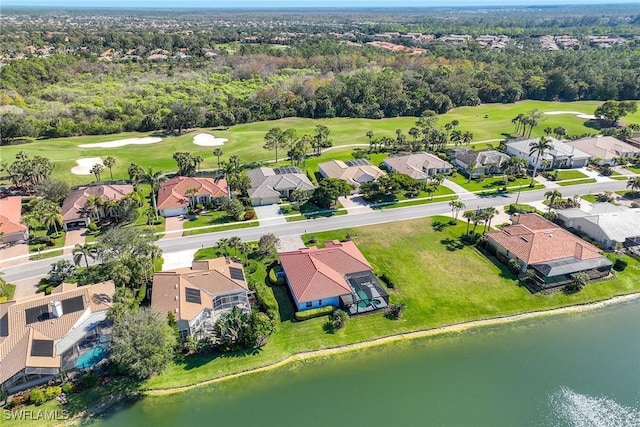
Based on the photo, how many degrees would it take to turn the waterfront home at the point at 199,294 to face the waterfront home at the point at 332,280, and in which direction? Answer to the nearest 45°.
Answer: approximately 90° to its right

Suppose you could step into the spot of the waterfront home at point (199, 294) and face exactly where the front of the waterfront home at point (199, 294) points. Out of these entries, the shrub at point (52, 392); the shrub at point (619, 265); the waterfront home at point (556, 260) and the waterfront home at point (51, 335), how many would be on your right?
2

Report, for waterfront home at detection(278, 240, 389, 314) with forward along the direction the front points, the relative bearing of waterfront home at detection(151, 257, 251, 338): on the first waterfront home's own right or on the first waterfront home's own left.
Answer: on the first waterfront home's own left

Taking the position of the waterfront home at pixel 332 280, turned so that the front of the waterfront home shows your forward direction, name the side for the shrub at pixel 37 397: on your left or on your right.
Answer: on your left

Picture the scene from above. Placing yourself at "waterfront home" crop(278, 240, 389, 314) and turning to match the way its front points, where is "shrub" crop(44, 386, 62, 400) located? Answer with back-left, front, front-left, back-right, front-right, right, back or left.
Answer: back-left

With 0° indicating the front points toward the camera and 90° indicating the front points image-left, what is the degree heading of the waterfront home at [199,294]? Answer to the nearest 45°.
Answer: approximately 180°

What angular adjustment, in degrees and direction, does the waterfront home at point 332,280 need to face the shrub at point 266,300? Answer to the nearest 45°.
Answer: approximately 135° to its left

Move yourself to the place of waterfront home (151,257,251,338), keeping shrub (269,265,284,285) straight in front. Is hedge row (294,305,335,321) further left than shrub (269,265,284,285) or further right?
right

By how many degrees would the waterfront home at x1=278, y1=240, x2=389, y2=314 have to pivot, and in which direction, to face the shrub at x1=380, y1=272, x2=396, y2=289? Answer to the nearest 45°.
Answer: approximately 45° to its right

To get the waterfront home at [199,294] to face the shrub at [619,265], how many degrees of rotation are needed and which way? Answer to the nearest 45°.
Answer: approximately 90° to its right

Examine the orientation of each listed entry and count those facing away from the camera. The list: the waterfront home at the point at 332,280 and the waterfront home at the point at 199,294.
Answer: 2

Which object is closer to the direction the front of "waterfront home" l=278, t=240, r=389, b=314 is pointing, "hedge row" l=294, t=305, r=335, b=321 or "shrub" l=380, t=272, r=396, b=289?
the shrub

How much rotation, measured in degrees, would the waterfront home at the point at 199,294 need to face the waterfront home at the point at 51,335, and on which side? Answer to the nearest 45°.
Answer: approximately 90° to its left

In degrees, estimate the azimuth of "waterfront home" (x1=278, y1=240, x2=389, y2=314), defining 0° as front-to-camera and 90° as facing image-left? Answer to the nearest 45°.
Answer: approximately 180°

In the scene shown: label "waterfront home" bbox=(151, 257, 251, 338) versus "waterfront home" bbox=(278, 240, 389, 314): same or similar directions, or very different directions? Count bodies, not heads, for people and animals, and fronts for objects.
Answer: same or similar directions
